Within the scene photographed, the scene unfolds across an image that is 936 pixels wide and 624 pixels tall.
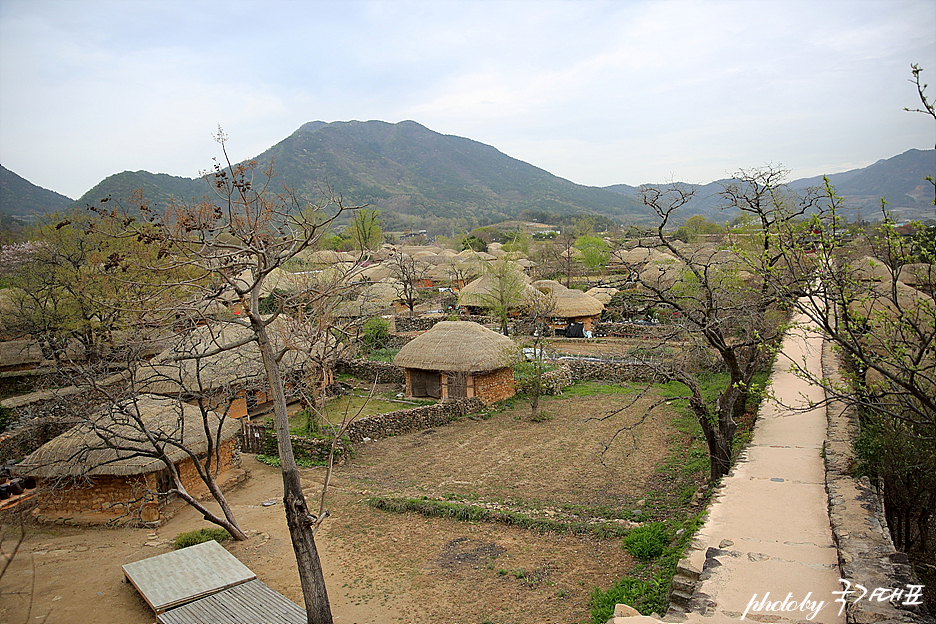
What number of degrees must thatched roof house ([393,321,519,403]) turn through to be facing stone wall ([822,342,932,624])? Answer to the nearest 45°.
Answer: approximately 45° to its left

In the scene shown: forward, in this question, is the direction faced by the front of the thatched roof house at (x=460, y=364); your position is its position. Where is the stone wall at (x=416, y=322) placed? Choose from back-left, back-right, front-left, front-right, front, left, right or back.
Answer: back-right

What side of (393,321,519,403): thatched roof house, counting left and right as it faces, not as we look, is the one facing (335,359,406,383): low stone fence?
right

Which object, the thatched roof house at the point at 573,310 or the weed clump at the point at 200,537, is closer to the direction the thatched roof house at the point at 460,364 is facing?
the weed clump

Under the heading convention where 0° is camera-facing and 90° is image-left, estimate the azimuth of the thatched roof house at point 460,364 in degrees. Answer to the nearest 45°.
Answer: approximately 45°

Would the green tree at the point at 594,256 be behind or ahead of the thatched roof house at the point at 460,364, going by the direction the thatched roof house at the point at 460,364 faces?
behind

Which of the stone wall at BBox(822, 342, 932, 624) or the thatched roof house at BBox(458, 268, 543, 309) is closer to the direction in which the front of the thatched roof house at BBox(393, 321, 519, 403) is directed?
the stone wall

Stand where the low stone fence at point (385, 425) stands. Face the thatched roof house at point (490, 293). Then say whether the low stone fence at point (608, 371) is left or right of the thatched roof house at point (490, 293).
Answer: right

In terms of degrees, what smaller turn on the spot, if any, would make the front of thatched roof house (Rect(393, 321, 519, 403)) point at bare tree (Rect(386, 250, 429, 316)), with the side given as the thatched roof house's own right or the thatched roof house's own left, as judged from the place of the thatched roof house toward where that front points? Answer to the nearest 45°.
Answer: approximately 135° to the thatched roof house's own right

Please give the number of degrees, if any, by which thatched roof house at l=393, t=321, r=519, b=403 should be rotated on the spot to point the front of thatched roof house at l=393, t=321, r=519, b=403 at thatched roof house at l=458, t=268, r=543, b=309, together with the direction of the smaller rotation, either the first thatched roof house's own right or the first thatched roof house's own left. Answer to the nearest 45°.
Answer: approximately 135° to the first thatched roof house's own right
